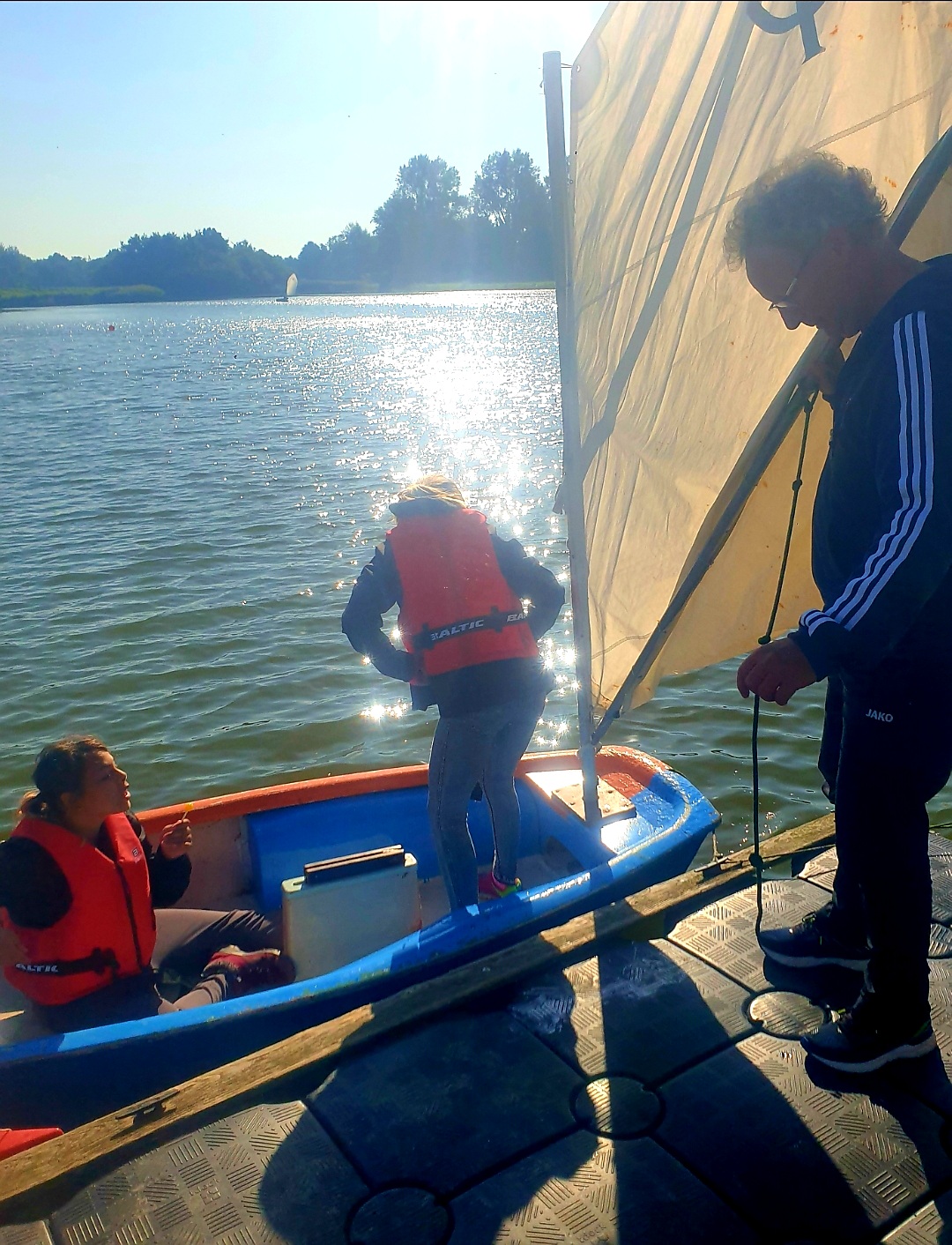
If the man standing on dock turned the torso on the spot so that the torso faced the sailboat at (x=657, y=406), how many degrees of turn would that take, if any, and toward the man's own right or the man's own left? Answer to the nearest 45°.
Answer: approximately 45° to the man's own right

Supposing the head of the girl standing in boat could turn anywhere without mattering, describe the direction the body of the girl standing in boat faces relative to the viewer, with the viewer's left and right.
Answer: facing away from the viewer

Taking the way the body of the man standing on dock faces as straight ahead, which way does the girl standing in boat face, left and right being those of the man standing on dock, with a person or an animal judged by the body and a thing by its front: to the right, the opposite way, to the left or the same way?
to the right

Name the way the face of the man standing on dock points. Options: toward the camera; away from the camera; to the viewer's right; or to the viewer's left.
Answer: to the viewer's left

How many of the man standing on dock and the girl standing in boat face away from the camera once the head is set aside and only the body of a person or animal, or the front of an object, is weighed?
1

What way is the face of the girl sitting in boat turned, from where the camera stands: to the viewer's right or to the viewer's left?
to the viewer's right

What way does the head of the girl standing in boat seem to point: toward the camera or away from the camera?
away from the camera

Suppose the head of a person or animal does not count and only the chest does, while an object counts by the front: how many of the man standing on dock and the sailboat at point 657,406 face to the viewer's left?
1

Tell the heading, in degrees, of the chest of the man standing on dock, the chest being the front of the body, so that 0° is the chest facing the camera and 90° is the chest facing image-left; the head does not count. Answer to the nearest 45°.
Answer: approximately 90°

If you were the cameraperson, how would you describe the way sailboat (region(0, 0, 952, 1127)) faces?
facing away from the viewer and to the right of the viewer

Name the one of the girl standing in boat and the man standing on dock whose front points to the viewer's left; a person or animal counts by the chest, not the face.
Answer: the man standing on dock

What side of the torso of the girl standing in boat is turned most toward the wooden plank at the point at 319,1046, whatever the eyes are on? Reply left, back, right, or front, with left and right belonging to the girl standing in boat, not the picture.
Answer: back

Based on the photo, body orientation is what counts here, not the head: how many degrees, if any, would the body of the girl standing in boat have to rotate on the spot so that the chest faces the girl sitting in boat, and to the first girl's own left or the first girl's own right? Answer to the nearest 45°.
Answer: approximately 135° to the first girl's own left
